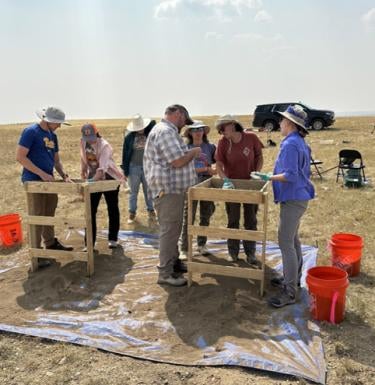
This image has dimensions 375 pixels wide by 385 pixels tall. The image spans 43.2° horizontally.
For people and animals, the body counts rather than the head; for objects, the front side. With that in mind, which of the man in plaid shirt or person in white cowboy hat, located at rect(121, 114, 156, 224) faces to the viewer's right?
the man in plaid shirt

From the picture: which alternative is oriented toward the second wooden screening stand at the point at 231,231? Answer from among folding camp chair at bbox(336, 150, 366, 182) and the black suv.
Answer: the folding camp chair

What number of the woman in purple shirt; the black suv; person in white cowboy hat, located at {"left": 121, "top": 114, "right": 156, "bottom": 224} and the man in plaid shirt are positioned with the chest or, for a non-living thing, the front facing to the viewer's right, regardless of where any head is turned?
2

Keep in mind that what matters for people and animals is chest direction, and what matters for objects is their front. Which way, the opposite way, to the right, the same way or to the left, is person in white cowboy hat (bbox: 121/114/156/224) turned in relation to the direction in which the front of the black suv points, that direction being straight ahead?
to the right

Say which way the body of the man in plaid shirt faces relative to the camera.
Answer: to the viewer's right

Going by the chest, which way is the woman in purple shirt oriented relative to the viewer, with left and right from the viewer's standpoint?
facing to the left of the viewer

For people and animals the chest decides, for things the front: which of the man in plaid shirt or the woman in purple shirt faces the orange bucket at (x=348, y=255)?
the man in plaid shirt

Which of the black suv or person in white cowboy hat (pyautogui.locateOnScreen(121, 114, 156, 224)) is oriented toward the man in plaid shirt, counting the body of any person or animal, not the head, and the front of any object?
the person in white cowboy hat

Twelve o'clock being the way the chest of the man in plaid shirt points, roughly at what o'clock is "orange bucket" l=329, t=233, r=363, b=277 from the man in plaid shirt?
The orange bucket is roughly at 12 o'clock from the man in plaid shirt.

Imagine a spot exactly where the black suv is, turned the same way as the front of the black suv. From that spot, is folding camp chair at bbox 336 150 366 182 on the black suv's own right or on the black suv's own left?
on the black suv's own right

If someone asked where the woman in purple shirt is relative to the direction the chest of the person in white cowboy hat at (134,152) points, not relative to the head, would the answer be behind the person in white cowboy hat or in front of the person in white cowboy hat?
in front

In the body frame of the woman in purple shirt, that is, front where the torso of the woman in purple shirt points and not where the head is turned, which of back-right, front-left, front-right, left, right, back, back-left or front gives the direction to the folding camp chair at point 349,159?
right

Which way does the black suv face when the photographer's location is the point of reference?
facing to the right of the viewer

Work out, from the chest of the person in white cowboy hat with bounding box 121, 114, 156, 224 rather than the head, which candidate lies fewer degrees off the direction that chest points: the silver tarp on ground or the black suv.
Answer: the silver tarp on ground

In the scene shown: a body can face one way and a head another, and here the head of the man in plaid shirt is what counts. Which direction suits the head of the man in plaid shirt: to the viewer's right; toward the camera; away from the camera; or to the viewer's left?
to the viewer's right

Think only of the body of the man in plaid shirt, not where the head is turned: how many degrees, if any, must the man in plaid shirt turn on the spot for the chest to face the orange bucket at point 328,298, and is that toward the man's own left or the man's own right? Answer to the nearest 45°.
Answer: approximately 45° to the man's own right

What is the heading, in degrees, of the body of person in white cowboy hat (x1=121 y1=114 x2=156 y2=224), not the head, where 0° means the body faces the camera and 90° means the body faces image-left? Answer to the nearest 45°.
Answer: approximately 0°
